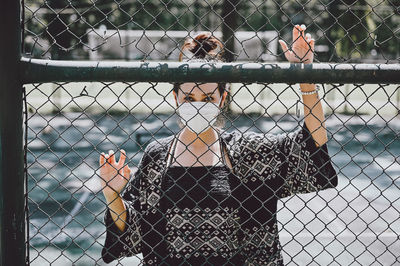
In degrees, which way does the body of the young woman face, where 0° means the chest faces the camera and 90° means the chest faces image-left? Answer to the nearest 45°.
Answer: approximately 0°
